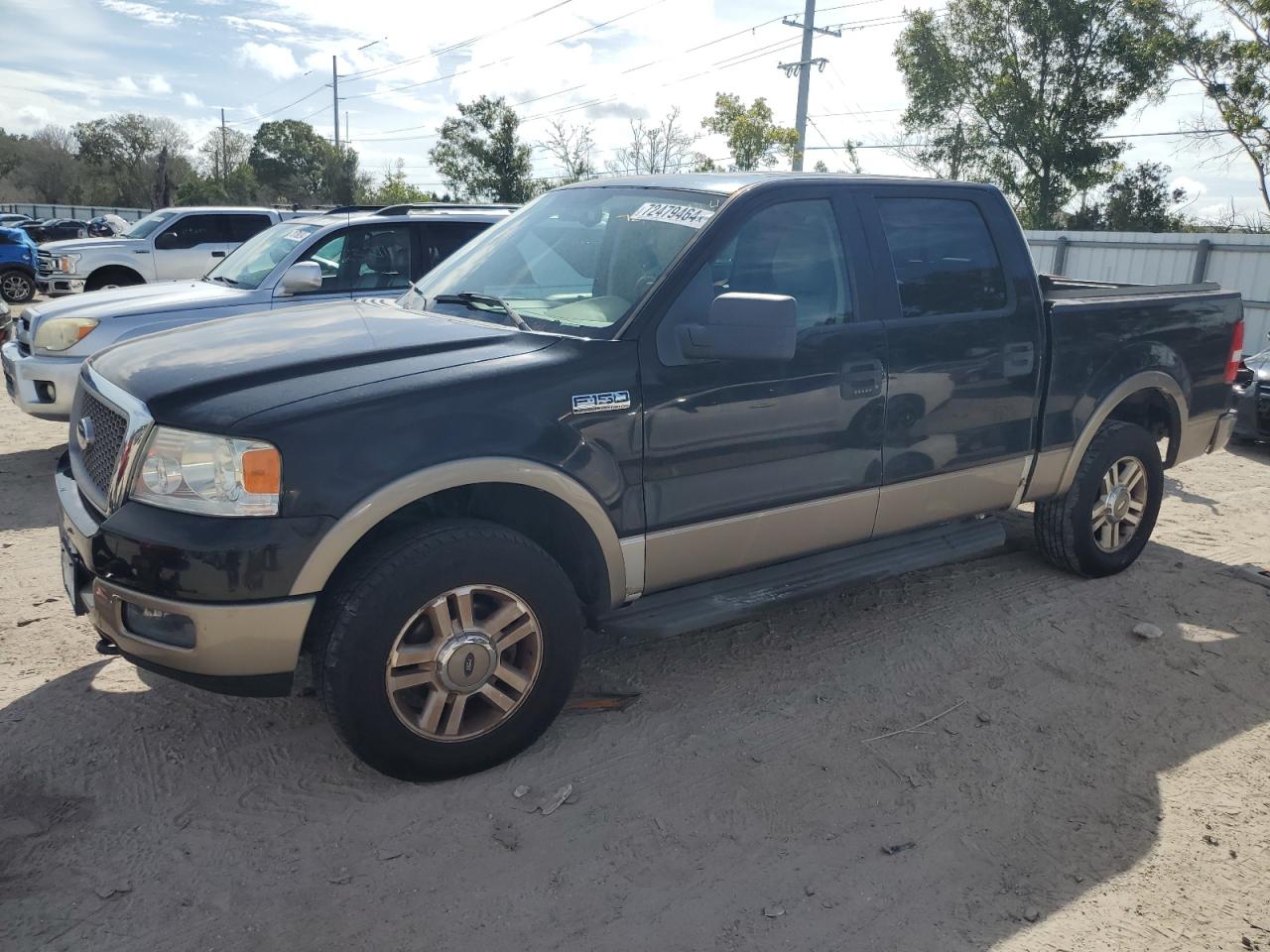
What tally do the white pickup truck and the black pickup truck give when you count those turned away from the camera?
0

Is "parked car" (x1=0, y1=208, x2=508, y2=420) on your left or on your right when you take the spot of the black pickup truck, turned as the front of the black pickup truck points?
on your right

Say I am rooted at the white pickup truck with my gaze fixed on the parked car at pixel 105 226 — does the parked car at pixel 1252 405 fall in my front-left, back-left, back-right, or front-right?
back-right

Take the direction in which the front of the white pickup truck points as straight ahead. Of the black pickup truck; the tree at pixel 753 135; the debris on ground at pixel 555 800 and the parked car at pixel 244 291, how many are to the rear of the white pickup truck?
1

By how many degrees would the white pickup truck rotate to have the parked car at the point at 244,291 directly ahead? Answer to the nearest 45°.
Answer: approximately 45° to its left

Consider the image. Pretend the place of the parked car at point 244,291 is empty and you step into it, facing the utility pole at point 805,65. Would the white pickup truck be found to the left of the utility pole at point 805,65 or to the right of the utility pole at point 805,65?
left

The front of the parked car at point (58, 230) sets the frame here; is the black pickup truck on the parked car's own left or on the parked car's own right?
on the parked car's own left

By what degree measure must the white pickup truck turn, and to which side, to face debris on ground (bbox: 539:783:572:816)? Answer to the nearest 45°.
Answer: approximately 45° to its left

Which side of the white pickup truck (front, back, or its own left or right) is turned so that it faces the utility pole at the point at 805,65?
back
